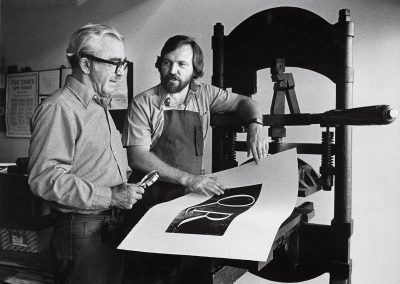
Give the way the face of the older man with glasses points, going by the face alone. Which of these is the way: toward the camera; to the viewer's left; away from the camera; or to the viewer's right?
to the viewer's right

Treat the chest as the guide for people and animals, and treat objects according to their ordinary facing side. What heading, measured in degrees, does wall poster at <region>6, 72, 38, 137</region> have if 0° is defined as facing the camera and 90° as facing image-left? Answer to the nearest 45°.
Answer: approximately 0°

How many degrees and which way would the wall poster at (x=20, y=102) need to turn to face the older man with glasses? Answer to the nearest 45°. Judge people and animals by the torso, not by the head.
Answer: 0° — it already faces them

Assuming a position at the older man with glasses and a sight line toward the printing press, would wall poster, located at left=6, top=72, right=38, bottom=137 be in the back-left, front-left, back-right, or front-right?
back-left
